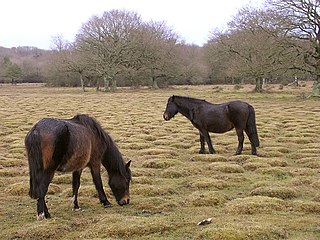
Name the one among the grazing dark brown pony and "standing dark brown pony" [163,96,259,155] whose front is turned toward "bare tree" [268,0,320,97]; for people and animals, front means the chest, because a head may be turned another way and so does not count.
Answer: the grazing dark brown pony

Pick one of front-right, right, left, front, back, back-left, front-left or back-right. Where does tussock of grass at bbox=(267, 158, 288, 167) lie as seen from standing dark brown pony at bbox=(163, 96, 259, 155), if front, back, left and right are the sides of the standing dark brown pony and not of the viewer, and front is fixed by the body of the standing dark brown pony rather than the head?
back-left

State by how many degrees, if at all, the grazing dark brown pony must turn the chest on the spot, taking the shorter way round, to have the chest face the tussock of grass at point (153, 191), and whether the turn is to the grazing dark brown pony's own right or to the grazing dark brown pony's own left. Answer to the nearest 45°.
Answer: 0° — it already faces it

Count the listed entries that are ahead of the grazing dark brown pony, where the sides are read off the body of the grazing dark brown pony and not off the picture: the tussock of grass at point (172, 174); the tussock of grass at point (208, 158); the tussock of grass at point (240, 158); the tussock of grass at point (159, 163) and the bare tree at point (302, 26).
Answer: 5

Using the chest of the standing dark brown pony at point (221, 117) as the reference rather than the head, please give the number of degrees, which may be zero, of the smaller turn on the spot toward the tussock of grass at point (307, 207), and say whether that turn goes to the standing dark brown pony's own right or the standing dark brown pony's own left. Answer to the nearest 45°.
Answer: approximately 90° to the standing dark brown pony's own left

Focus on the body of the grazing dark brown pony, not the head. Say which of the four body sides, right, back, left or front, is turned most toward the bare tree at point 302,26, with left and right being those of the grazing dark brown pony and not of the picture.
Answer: front

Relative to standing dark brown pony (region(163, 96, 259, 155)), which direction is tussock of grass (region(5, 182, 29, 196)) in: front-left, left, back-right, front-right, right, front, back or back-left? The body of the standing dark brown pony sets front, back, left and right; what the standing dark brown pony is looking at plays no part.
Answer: front-left

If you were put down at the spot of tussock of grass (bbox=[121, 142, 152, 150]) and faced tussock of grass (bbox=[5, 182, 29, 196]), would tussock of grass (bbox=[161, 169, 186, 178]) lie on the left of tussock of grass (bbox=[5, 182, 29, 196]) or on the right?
left

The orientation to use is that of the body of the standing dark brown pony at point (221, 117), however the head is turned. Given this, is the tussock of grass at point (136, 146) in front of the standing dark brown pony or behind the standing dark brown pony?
in front

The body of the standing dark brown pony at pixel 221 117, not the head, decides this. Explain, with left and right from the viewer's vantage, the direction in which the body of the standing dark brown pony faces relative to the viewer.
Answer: facing to the left of the viewer

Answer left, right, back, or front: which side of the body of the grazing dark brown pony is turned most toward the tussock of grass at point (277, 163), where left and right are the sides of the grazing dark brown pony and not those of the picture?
front

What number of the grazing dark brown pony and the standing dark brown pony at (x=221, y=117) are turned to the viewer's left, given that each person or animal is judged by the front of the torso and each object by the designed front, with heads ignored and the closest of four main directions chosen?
1
